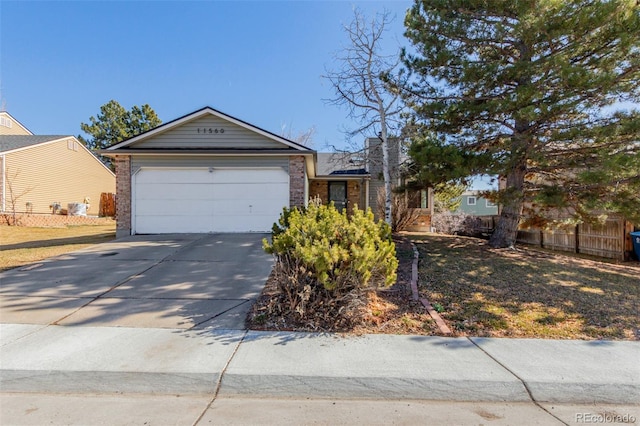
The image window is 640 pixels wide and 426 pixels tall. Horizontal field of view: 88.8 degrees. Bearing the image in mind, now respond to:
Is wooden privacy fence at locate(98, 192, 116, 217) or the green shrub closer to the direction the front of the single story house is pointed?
the green shrub

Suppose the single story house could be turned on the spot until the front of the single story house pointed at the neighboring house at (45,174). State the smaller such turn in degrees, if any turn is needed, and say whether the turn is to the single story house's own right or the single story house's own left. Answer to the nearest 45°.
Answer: approximately 135° to the single story house's own right

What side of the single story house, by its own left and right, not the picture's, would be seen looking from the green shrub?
front

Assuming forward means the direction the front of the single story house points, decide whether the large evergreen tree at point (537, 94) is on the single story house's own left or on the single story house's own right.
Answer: on the single story house's own left

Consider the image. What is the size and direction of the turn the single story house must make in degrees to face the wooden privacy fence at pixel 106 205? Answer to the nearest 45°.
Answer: approximately 135° to its right

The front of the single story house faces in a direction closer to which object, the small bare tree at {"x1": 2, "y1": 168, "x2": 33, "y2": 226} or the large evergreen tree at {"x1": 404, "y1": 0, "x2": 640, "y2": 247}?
the large evergreen tree

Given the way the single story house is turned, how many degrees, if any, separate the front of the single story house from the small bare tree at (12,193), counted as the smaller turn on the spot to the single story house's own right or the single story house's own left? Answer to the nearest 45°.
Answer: approximately 135° to the single story house's own right

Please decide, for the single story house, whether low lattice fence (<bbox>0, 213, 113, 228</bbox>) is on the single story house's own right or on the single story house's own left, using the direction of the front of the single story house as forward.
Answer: on the single story house's own right

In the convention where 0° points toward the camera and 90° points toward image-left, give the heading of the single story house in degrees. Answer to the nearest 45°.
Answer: approximately 0°

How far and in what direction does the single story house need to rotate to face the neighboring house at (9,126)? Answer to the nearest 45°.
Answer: approximately 135° to its right

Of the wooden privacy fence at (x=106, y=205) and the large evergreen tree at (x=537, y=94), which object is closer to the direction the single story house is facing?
the large evergreen tree

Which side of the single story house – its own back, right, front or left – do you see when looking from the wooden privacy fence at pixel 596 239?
left
